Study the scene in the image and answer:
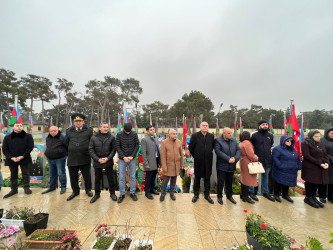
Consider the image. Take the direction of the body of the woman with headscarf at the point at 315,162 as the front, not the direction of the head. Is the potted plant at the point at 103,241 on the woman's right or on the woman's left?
on the woman's right

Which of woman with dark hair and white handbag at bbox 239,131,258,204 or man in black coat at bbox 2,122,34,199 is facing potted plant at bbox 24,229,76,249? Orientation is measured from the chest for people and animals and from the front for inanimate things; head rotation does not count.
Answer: the man in black coat

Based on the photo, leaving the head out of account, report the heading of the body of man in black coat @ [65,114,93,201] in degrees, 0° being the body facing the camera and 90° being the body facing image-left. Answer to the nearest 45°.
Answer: approximately 0°

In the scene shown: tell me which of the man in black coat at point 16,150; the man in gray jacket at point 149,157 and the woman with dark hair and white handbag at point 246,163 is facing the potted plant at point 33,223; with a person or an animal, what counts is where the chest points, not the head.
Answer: the man in black coat

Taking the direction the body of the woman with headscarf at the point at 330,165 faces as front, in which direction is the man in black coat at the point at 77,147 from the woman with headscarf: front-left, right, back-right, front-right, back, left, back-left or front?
right

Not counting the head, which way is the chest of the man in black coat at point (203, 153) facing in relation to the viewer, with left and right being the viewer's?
facing the viewer

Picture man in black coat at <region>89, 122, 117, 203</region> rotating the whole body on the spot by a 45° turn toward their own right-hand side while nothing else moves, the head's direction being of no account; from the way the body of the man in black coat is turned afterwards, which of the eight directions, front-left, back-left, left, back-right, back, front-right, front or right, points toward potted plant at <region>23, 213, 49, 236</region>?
front

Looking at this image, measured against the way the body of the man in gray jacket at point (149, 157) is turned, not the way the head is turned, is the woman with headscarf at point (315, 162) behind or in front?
in front

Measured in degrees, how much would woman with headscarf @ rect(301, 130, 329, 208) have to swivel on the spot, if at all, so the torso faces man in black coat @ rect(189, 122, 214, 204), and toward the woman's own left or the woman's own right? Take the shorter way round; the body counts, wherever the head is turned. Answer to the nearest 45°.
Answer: approximately 90° to the woman's own right

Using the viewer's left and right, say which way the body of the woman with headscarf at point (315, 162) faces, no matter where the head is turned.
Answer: facing the viewer and to the right of the viewer

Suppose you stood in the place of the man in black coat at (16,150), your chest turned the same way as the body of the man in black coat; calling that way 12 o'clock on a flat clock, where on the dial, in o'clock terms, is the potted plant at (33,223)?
The potted plant is roughly at 12 o'clock from the man in black coat.
